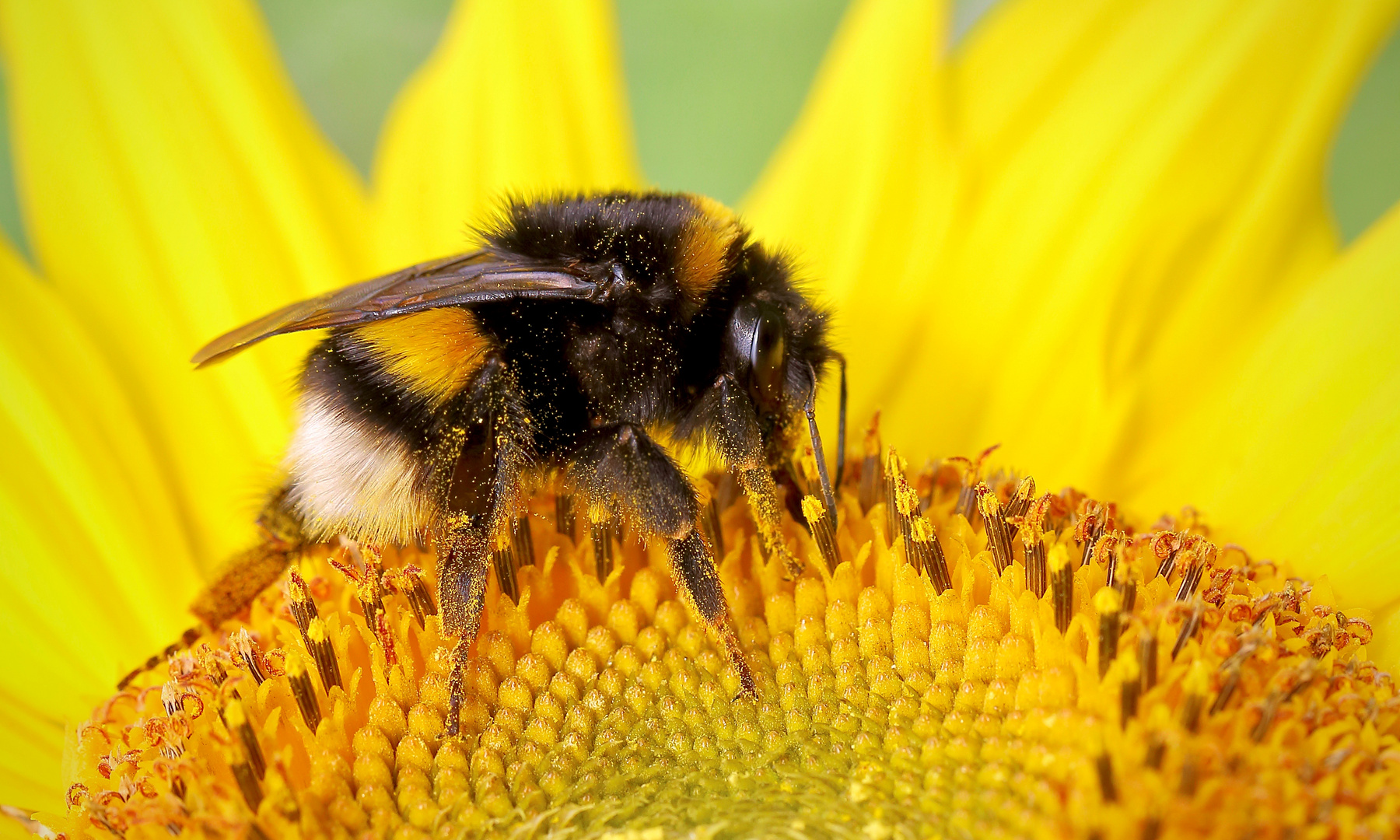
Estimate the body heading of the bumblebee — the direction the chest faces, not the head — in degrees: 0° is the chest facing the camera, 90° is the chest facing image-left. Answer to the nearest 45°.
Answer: approximately 270°
